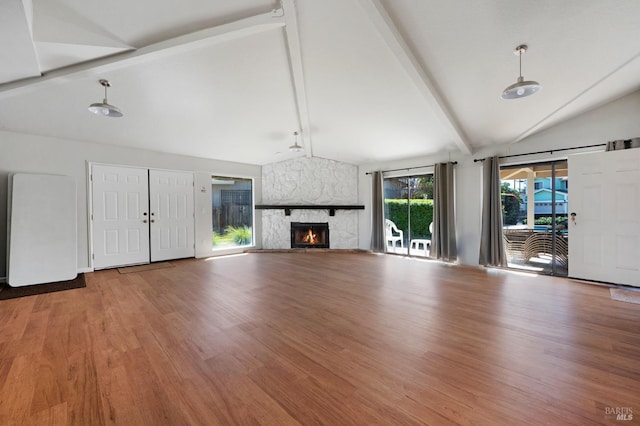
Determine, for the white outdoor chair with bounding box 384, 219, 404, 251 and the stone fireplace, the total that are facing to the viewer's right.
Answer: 1

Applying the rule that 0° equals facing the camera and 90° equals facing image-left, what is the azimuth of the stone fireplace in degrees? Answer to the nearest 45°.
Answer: approximately 0°

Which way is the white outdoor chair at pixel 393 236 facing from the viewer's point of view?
to the viewer's right

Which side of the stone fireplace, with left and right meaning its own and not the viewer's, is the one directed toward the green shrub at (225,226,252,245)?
right

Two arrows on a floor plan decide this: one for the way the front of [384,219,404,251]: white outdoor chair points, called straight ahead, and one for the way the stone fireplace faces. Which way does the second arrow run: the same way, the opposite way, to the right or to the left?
to the right

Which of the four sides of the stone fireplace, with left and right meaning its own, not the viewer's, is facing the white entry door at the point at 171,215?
right

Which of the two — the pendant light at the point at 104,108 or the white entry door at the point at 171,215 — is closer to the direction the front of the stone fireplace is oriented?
the pendant light

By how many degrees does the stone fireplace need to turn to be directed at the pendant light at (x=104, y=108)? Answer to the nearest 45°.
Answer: approximately 45° to its right

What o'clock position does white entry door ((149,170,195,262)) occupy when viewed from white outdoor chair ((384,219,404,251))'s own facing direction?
The white entry door is roughly at 5 o'clock from the white outdoor chair.

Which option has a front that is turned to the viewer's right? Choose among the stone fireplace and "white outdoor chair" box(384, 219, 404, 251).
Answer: the white outdoor chair

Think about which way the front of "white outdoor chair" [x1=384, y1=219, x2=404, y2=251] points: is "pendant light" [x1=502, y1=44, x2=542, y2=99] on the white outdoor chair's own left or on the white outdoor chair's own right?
on the white outdoor chair's own right

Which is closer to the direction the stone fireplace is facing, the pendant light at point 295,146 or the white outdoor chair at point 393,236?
the pendant light
